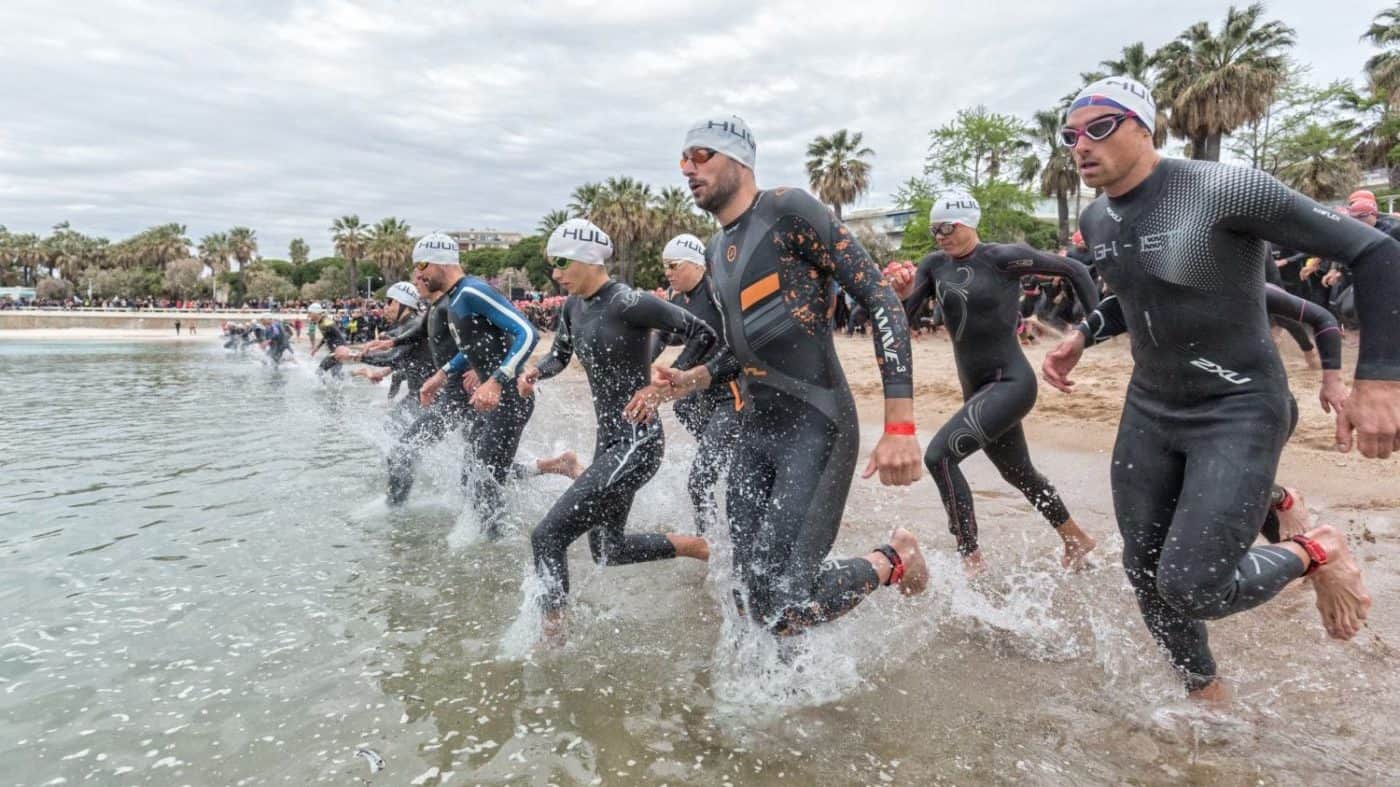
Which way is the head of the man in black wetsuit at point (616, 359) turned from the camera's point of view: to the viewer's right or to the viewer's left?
to the viewer's left

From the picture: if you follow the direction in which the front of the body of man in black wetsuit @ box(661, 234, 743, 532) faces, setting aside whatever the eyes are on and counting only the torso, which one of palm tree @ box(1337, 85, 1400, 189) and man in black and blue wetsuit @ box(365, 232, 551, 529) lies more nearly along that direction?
the man in black and blue wetsuit

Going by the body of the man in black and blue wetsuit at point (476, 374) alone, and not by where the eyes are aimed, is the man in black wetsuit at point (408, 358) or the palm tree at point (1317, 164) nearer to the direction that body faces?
the man in black wetsuit

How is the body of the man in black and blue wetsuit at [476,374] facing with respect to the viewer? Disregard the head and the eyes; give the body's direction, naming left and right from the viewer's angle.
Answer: facing to the left of the viewer

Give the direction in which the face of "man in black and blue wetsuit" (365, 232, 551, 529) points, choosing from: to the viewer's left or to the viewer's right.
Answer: to the viewer's left

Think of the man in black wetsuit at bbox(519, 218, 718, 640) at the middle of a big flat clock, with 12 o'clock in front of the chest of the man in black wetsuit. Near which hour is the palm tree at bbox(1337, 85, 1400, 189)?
The palm tree is roughly at 6 o'clock from the man in black wetsuit.

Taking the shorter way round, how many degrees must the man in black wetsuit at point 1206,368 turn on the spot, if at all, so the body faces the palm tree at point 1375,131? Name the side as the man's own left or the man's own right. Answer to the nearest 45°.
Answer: approximately 135° to the man's own right

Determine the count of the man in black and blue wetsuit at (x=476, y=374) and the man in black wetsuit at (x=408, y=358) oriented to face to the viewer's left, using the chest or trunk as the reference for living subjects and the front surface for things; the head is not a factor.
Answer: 2
